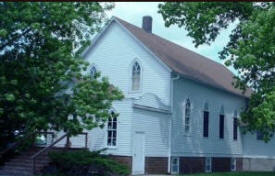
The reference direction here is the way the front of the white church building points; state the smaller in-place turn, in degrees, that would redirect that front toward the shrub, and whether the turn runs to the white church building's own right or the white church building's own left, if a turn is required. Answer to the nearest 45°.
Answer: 0° — it already faces it

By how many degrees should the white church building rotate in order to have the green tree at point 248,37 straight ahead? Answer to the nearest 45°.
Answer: approximately 90° to its left

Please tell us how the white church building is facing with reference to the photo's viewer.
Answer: facing the viewer and to the left of the viewer

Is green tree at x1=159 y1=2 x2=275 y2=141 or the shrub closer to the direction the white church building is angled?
the shrub
